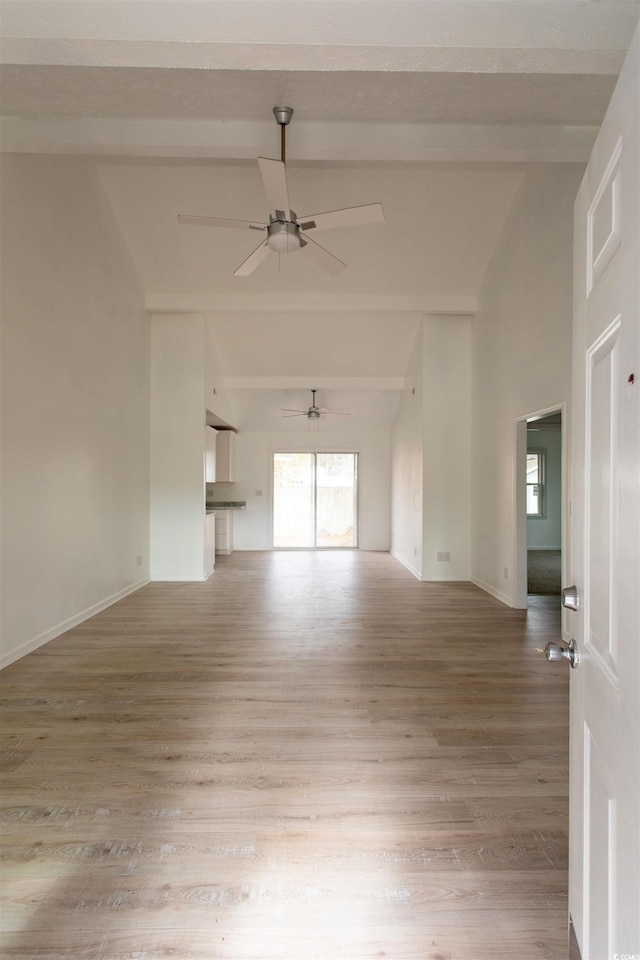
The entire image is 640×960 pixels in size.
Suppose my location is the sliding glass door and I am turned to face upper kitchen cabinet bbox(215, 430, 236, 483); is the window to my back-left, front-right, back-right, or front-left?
back-left

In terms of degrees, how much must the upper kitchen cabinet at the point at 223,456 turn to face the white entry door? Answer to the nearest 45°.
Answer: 0° — it already faces it

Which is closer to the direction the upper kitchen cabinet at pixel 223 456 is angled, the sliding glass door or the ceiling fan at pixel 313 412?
the ceiling fan

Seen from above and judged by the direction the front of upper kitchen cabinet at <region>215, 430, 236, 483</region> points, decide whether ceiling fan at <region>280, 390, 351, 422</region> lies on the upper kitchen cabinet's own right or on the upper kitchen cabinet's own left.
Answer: on the upper kitchen cabinet's own left

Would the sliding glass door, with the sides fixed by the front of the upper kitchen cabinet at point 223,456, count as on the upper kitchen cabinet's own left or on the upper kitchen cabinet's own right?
on the upper kitchen cabinet's own left
